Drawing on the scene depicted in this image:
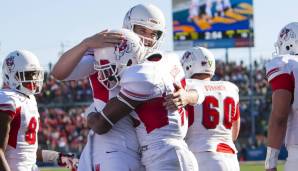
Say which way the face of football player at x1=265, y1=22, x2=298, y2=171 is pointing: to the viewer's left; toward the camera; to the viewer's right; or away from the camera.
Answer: to the viewer's left

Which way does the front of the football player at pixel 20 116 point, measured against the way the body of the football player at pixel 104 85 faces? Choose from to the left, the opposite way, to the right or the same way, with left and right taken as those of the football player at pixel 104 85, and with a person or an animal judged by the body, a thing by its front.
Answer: the same way

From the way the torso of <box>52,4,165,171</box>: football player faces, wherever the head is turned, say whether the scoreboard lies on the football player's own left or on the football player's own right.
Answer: on the football player's own left

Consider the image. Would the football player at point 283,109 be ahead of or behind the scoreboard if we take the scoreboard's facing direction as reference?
ahead

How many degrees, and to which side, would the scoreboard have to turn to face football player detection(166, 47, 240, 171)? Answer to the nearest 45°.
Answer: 0° — it already faces them

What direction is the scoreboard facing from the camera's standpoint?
toward the camera

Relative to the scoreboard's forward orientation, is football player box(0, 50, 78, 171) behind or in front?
in front

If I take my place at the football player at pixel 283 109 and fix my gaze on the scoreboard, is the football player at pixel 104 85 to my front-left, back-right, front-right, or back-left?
back-left

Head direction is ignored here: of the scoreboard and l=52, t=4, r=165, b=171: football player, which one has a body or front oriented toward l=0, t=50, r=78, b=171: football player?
the scoreboard

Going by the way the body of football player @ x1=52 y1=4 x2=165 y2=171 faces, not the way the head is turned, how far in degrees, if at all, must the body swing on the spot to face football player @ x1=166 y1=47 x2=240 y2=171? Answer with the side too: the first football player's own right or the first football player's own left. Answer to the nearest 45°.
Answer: approximately 90° to the first football player's own left

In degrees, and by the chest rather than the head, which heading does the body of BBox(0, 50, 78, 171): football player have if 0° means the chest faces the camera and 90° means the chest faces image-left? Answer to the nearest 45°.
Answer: approximately 315°

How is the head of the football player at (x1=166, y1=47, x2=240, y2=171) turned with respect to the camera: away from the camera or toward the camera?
away from the camera

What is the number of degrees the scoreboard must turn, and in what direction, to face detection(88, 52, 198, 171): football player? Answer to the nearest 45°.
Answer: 0° — it already faces them

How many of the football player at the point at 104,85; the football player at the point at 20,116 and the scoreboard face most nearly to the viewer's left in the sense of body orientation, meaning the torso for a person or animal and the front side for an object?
0

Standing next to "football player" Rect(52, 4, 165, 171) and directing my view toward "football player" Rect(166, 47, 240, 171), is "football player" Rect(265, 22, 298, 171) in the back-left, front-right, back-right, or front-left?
front-right
